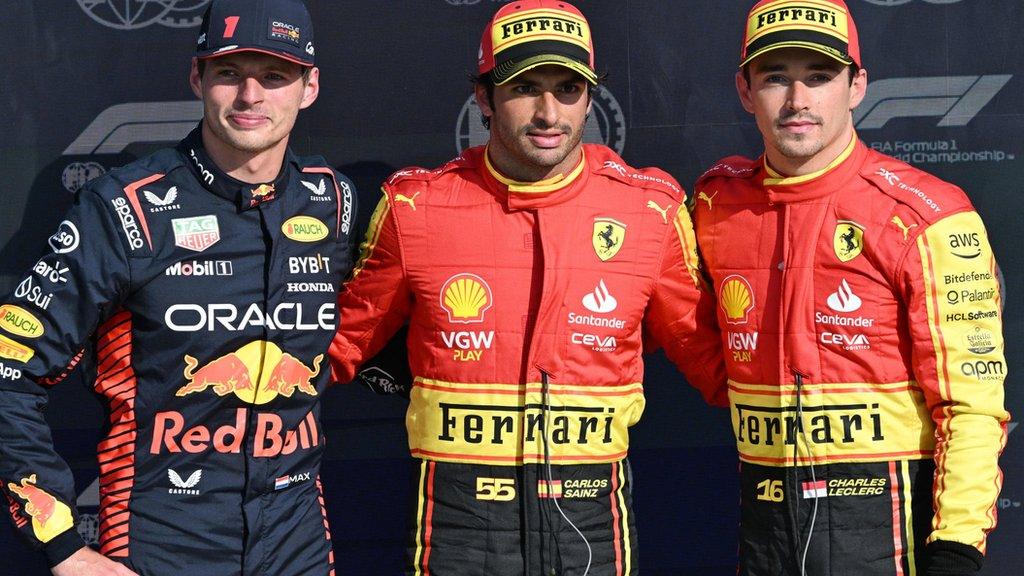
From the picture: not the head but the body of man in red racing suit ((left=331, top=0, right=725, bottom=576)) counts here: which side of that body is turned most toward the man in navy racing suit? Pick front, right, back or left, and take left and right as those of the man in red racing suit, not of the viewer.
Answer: right

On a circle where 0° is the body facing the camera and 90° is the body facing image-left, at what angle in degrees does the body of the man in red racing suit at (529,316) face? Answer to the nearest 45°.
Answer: approximately 0°

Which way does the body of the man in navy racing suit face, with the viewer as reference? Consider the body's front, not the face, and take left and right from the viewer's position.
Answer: facing the viewer and to the right of the viewer

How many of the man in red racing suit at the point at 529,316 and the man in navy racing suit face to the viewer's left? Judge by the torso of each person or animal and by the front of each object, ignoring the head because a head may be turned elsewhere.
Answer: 0

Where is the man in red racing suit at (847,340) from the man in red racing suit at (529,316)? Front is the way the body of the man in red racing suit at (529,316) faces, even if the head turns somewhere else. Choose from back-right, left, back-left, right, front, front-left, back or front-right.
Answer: left

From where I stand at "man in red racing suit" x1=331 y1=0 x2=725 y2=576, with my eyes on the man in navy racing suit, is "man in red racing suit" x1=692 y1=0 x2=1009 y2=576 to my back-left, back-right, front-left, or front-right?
back-left

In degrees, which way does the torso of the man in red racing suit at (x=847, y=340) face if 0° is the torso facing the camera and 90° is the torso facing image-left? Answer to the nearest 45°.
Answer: approximately 45°

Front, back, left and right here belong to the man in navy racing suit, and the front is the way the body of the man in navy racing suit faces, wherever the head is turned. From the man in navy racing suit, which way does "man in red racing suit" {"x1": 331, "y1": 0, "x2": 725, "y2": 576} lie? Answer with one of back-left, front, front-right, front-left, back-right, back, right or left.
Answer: front-left

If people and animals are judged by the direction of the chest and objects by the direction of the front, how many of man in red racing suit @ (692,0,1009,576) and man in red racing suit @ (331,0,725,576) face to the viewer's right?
0
